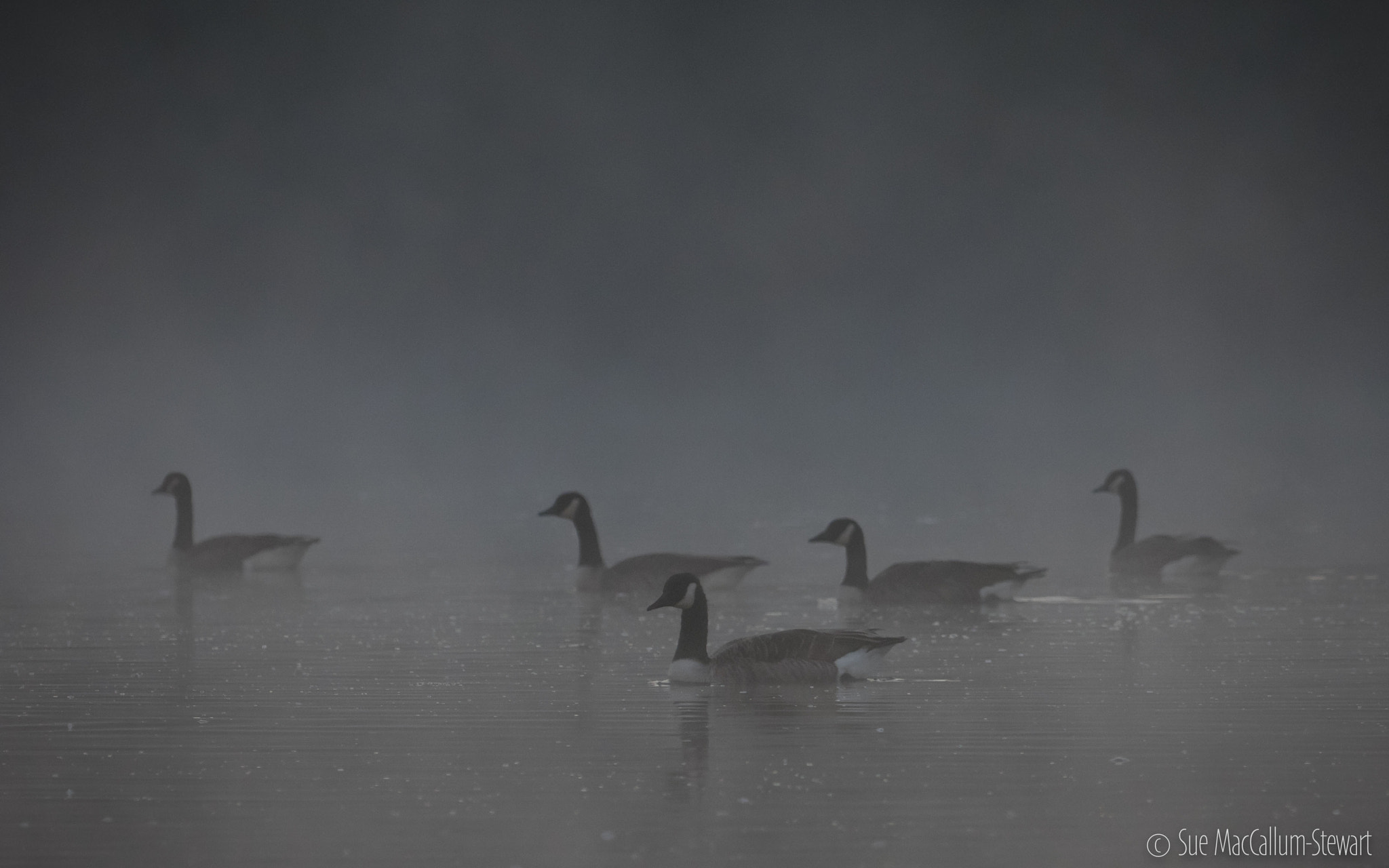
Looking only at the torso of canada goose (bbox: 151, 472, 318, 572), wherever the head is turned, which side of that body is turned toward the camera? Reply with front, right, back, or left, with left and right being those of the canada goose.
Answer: left
